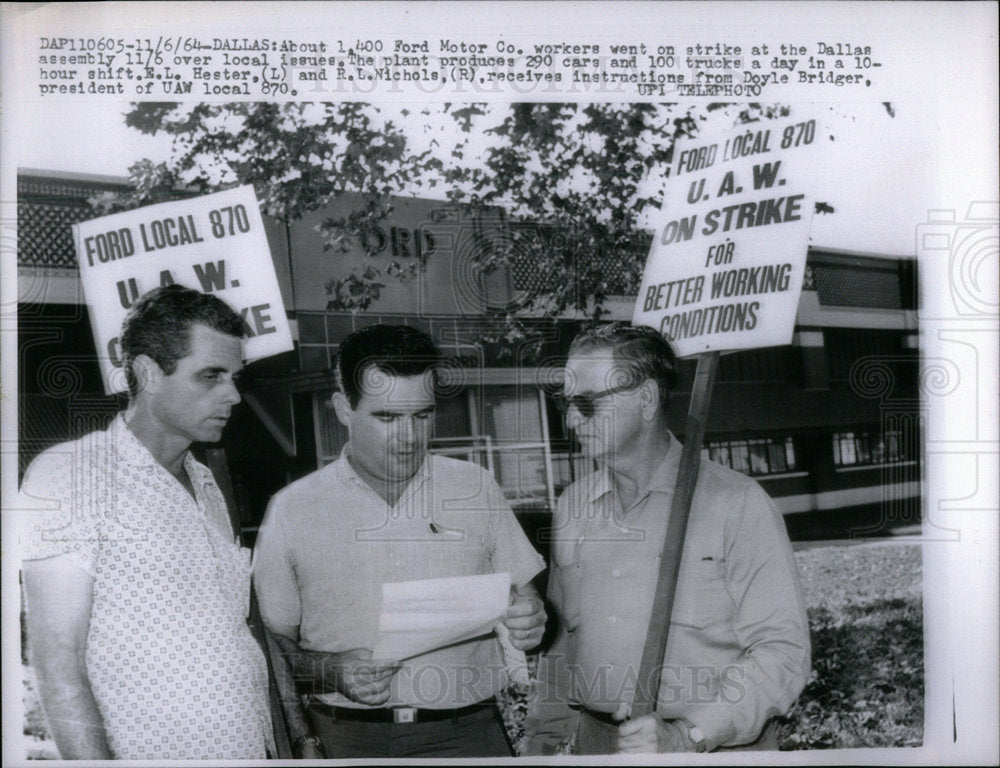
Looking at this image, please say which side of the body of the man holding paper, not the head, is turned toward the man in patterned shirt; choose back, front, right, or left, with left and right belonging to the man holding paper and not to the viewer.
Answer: right

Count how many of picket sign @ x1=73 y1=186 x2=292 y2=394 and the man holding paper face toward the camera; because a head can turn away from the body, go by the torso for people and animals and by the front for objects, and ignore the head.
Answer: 2

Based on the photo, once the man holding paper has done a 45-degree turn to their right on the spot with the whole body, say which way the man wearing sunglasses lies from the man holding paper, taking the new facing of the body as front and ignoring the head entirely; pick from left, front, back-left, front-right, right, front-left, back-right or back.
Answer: back-left

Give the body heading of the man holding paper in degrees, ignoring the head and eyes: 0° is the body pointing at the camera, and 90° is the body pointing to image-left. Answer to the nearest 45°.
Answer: approximately 0°

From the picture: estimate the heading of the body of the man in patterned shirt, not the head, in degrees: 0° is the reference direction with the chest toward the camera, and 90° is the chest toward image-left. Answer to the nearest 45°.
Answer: approximately 315°

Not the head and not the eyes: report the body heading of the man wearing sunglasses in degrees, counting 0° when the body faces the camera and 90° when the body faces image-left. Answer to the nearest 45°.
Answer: approximately 45°

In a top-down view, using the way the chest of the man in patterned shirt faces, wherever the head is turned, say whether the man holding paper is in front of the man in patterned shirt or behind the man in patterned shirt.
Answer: in front
